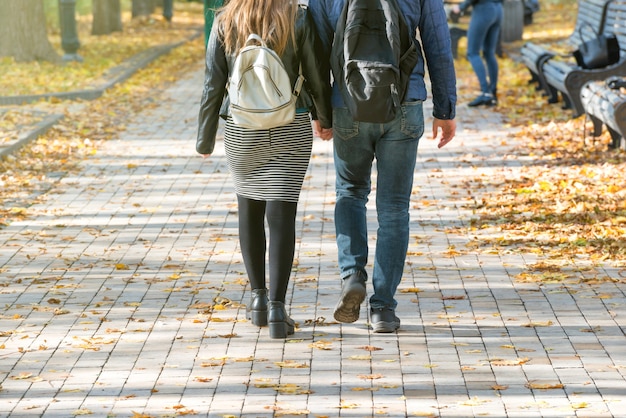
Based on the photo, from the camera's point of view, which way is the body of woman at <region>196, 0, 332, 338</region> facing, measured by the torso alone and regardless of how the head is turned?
away from the camera

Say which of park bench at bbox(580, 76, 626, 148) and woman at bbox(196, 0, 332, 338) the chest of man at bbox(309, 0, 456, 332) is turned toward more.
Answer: the park bench

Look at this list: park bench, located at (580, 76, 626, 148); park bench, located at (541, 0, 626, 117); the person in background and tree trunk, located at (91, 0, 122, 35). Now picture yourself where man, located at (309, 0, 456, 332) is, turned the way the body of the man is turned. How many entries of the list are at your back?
0

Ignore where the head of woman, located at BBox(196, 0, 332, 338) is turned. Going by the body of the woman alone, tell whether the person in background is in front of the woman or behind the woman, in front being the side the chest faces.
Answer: in front

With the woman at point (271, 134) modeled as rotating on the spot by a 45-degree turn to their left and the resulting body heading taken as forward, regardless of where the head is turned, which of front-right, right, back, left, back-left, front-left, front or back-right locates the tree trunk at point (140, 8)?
front-right

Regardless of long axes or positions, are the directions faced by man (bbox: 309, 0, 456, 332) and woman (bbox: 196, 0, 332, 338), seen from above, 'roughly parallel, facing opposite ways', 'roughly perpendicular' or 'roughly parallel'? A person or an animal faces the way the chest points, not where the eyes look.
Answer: roughly parallel

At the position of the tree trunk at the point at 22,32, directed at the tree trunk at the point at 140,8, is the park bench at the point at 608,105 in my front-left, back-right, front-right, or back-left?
back-right

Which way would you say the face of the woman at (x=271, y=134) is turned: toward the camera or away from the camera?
away from the camera

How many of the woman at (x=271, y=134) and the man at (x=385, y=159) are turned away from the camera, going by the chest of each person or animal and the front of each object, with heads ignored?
2

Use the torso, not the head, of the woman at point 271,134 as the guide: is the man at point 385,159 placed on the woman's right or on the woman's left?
on the woman's right

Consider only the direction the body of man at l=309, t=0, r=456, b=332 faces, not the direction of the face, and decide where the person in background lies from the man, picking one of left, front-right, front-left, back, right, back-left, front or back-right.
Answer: front

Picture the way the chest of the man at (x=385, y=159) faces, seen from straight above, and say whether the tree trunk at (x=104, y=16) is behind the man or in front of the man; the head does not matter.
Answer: in front

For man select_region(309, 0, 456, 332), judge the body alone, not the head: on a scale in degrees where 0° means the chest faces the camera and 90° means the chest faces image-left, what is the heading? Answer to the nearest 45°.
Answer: approximately 180°

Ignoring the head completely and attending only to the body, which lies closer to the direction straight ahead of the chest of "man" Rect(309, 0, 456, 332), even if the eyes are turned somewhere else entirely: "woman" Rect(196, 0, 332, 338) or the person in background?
the person in background

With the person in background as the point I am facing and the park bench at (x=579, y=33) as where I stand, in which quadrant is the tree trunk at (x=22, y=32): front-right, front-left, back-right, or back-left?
front-right
